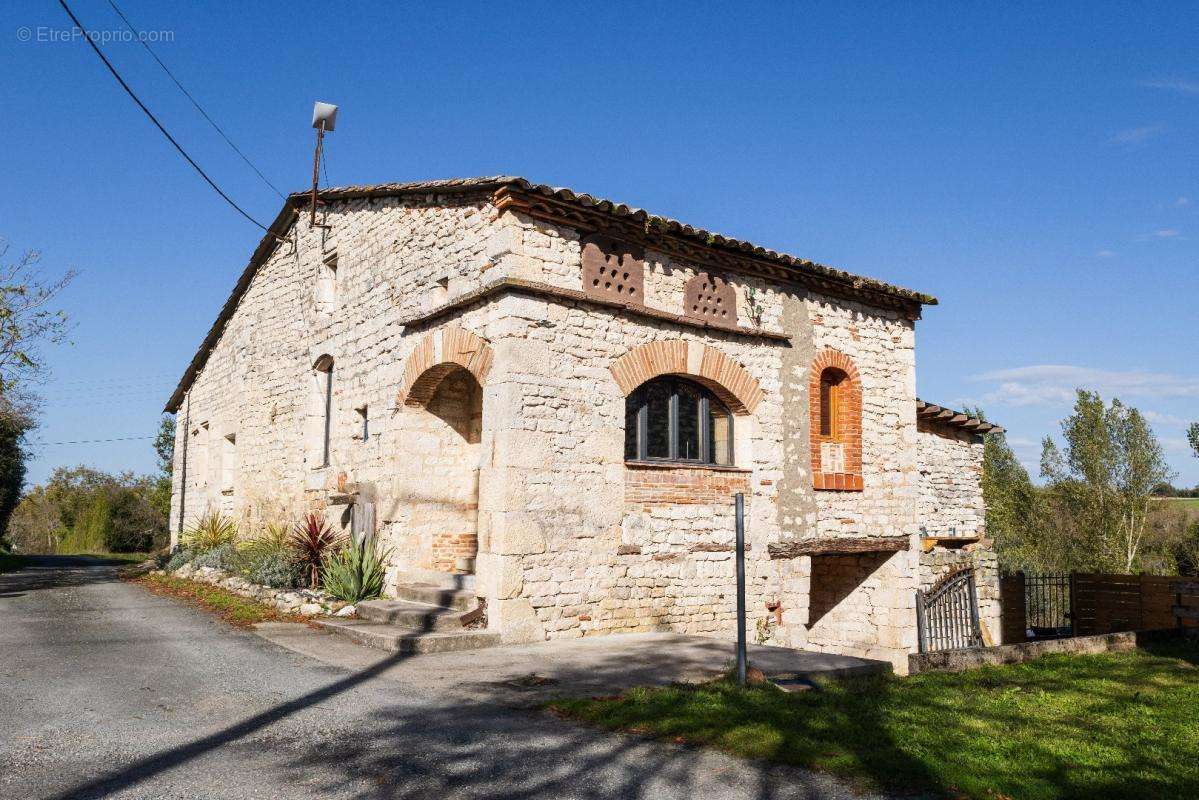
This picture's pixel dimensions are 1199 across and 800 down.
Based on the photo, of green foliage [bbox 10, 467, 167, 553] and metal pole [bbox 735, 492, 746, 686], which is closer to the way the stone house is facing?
the metal pole

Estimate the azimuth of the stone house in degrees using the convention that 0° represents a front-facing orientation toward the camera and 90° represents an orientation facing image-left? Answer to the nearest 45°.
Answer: approximately 315°

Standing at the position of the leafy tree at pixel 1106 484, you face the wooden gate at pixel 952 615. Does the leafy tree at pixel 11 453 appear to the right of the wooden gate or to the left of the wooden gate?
right

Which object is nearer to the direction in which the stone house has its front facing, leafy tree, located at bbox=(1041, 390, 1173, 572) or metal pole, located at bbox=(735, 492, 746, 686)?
the metal pole

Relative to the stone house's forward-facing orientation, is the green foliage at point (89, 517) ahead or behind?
behind

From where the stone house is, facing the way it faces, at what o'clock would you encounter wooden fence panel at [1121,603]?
The wooden fence panel is roughly at 10 o'clock from the stone house.

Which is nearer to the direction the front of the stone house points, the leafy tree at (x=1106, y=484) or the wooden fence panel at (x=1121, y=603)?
the wooden fence panel
